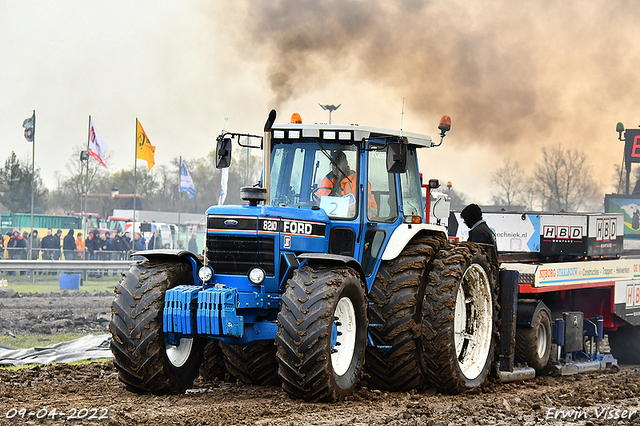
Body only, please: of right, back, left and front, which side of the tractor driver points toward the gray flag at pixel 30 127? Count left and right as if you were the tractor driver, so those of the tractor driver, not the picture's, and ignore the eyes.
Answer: right

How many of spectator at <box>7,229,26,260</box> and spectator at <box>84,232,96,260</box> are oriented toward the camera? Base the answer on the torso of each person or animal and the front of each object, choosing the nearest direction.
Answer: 2

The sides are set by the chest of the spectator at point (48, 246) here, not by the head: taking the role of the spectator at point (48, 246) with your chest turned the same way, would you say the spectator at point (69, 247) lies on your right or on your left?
on your left

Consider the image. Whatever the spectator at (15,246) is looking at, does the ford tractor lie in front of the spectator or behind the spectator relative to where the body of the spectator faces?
in front

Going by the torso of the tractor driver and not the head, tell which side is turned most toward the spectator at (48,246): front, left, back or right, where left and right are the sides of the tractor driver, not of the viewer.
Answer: right

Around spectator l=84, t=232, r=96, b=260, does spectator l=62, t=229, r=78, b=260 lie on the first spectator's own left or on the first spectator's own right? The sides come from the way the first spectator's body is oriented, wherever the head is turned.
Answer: on the first spectator's own right

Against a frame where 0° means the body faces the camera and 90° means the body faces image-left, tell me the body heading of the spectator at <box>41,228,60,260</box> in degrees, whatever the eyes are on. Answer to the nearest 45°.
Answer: approximately 0°

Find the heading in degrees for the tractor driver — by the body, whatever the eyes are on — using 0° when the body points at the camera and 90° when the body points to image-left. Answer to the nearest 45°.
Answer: approximately 45°

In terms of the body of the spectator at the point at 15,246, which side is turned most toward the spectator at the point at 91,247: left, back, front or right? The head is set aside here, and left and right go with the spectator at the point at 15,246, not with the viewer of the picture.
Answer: left

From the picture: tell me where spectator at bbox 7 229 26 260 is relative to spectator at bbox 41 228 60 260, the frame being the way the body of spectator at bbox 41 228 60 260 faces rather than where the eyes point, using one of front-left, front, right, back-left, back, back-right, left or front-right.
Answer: right

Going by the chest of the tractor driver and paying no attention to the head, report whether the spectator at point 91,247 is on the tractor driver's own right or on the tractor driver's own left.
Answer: on the tractor driver's own right
